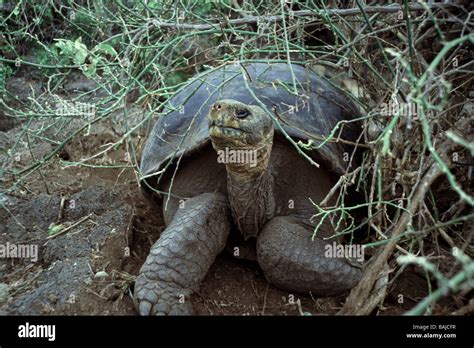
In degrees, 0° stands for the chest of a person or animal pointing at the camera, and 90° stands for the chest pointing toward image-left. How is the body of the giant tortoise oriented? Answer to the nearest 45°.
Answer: approximately 0°
